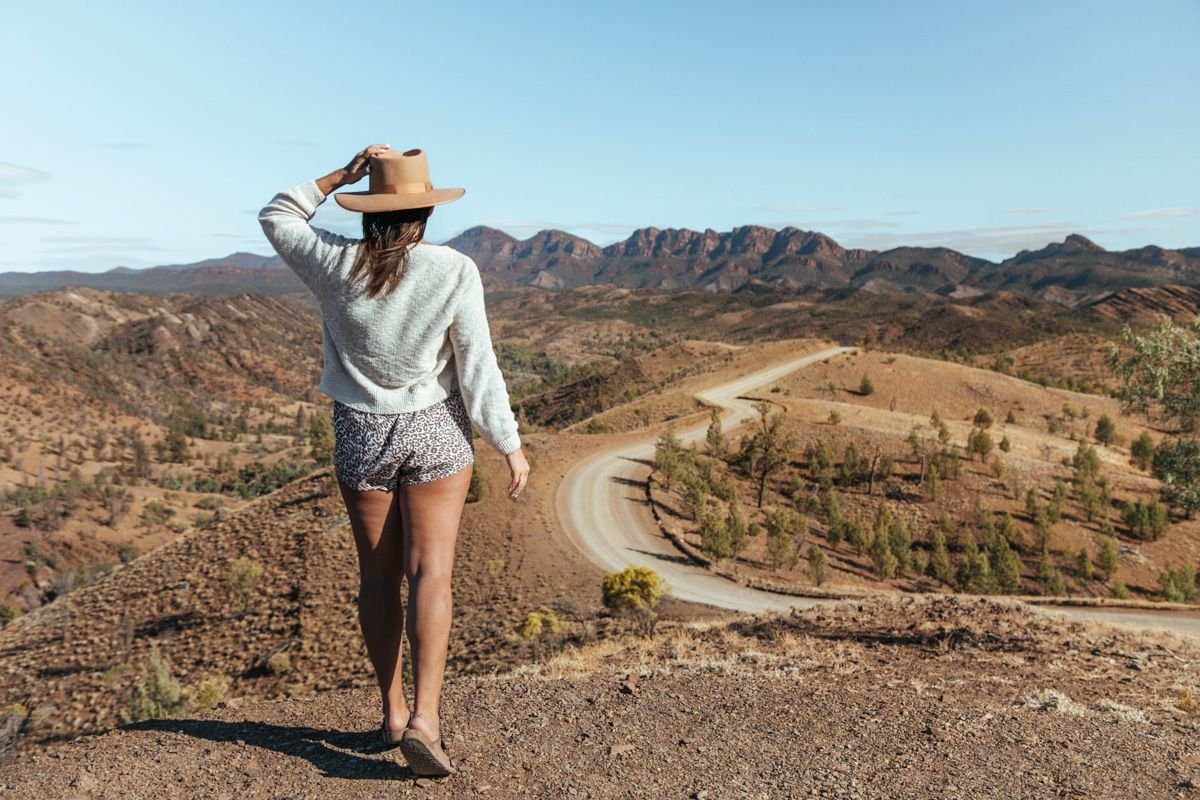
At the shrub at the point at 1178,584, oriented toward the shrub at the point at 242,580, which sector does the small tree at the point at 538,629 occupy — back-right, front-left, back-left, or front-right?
front-left

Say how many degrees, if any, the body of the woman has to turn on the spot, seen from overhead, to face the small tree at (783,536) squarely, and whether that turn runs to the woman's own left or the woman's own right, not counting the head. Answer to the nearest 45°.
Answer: approximately 45° to the woman's own right

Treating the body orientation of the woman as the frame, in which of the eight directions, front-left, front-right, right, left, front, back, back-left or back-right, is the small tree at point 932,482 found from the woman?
front-right

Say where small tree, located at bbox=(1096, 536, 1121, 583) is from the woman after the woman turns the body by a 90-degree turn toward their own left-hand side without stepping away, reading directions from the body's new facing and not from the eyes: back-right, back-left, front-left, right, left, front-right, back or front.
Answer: back-right

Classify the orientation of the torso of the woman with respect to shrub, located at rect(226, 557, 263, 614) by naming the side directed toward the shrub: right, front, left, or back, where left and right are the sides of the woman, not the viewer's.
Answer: front

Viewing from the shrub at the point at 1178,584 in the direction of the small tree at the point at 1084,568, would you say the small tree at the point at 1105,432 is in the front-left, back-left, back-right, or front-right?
front-right

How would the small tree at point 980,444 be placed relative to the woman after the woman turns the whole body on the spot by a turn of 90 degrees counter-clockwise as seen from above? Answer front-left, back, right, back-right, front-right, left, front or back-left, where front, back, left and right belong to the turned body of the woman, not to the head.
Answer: back-right

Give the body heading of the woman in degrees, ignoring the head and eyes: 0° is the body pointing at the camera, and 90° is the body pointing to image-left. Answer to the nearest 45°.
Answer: approximately 180°

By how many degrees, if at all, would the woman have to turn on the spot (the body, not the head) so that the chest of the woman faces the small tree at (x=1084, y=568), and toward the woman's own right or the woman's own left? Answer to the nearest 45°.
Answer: approximately 45° to the woman's own right

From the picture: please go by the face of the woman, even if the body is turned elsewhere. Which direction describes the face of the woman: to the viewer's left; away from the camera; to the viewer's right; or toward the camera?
away from the camera

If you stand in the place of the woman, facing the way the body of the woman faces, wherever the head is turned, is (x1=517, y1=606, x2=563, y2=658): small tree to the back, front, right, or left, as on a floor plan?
front
